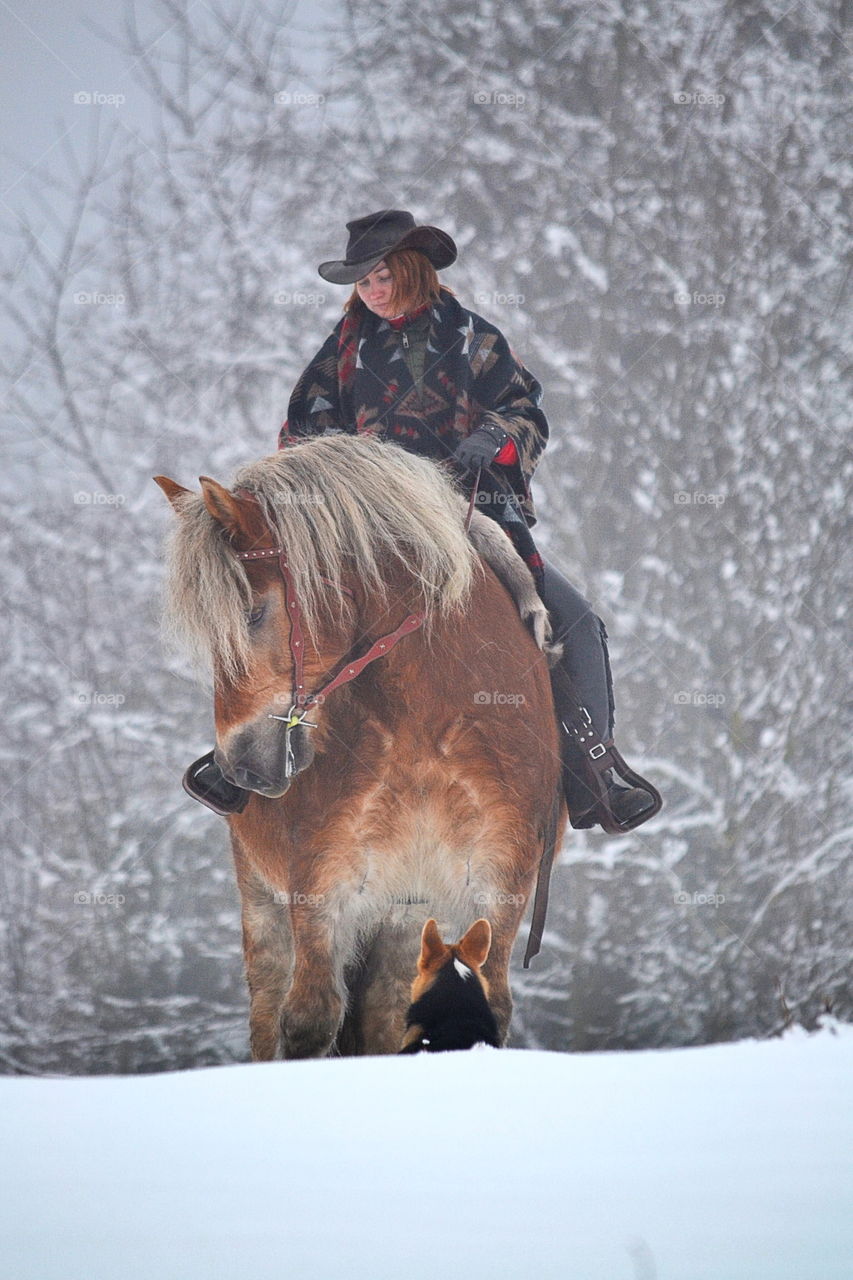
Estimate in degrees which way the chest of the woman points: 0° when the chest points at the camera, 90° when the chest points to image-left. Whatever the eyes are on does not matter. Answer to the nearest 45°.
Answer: approximately 0°

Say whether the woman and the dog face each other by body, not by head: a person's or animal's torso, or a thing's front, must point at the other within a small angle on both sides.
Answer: yes

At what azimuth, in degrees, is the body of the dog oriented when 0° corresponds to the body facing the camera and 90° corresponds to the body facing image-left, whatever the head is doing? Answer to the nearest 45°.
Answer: approximately 180°

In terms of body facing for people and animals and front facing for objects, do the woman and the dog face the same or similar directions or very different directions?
very different directions

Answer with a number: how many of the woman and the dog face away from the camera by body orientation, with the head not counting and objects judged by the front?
1
